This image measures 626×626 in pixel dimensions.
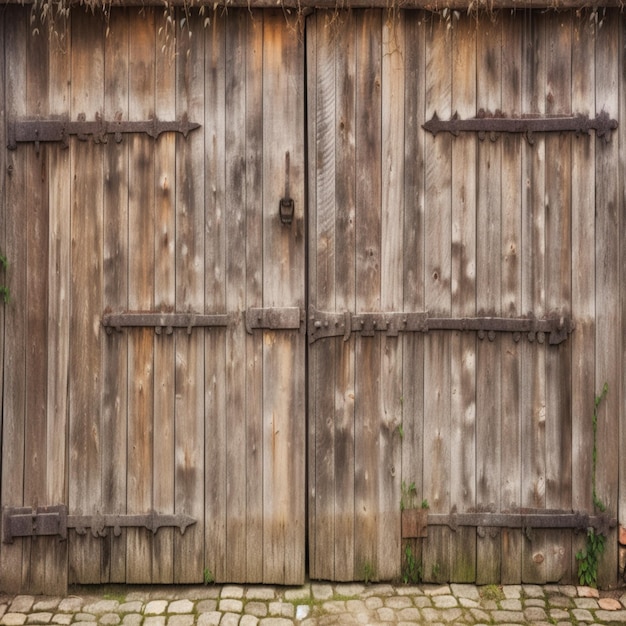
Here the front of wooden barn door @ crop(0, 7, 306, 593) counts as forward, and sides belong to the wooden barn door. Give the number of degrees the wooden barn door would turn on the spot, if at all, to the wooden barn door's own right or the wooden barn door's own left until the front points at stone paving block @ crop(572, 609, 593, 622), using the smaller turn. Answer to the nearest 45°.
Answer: approximately 90° to the wooden barn door's own left

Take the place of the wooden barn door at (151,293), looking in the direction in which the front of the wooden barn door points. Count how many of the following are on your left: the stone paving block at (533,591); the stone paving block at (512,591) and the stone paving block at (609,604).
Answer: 3

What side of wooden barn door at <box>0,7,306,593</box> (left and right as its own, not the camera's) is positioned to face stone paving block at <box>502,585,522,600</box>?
left

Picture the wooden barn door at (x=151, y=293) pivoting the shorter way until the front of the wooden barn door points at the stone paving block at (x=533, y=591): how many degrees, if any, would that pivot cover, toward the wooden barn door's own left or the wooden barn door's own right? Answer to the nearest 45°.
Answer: approximately 90° to the wooden barn door's own left

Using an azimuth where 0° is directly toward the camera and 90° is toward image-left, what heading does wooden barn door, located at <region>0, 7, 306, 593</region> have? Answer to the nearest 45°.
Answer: approximately 0°

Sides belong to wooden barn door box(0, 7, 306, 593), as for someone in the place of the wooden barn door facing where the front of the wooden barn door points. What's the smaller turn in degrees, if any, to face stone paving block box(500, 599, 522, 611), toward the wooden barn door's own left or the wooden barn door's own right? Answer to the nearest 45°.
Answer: approximately 90° to the wooden barn door's own left
